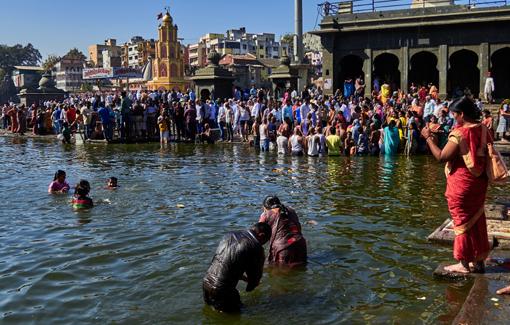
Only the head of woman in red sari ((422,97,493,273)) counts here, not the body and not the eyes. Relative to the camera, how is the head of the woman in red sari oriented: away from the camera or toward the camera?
away from the camera

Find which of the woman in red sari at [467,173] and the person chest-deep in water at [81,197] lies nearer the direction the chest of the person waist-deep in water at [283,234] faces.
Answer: the person chest-deep in water

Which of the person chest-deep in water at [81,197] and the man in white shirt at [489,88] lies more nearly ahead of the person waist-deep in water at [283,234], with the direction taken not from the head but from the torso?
the person chest-deep in water

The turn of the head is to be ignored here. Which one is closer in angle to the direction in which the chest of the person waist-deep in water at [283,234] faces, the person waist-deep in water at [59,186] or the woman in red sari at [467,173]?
the person waist-deep in water

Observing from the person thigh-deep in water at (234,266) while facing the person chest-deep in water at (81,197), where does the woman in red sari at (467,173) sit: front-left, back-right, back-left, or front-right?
back-right

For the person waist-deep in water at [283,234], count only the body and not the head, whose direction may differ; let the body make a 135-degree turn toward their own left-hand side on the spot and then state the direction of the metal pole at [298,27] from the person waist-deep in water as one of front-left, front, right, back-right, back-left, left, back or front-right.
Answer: back-left

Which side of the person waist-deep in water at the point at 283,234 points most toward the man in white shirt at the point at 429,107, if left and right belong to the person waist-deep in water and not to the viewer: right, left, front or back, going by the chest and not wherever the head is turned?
right

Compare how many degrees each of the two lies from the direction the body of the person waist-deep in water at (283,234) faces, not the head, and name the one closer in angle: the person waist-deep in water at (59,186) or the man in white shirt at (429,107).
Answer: the person waist-deep in water

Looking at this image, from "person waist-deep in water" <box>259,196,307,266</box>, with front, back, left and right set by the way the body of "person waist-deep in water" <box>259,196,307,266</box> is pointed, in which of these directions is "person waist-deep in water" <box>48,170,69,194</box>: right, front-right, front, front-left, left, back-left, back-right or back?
front-right

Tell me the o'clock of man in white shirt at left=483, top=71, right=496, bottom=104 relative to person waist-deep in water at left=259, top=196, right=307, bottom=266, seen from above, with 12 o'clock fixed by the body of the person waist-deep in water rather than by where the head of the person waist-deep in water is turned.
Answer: The man in white shirt is roughly at 4 o'clock from the person waist-deep in water.

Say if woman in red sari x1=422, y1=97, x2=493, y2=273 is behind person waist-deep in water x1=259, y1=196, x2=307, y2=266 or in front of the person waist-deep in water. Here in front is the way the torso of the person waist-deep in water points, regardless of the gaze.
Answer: behind

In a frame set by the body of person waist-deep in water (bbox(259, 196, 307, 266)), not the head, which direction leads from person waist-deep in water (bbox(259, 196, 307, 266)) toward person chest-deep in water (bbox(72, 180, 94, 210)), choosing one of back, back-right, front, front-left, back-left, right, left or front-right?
front-right

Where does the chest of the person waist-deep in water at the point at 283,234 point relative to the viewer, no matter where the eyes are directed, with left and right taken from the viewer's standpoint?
facing to the left of the viewer
